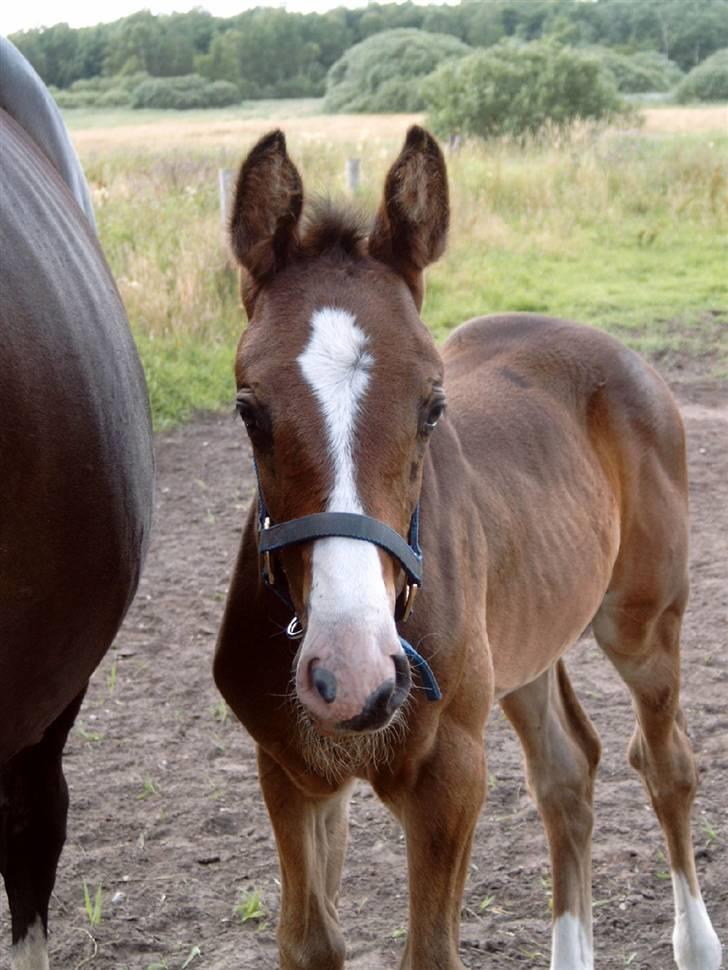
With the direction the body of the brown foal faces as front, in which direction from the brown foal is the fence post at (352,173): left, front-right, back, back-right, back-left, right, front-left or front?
back-right

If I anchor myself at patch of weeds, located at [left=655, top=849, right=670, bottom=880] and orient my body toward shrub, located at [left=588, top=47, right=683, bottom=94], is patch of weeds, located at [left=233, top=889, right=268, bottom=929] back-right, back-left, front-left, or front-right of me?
back-left

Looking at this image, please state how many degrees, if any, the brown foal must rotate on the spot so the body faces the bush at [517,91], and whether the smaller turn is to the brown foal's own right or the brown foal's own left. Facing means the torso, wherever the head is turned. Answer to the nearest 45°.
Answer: approximately 135° to the brown foal's own right

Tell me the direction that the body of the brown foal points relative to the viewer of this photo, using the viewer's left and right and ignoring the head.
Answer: facing the viewer and to the left of the viewer

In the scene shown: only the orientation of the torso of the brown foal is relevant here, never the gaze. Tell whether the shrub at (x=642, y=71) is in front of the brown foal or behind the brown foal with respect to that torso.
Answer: behind

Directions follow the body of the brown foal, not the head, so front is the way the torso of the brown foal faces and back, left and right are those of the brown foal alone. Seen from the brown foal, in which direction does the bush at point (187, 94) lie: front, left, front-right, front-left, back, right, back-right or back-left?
back-right
